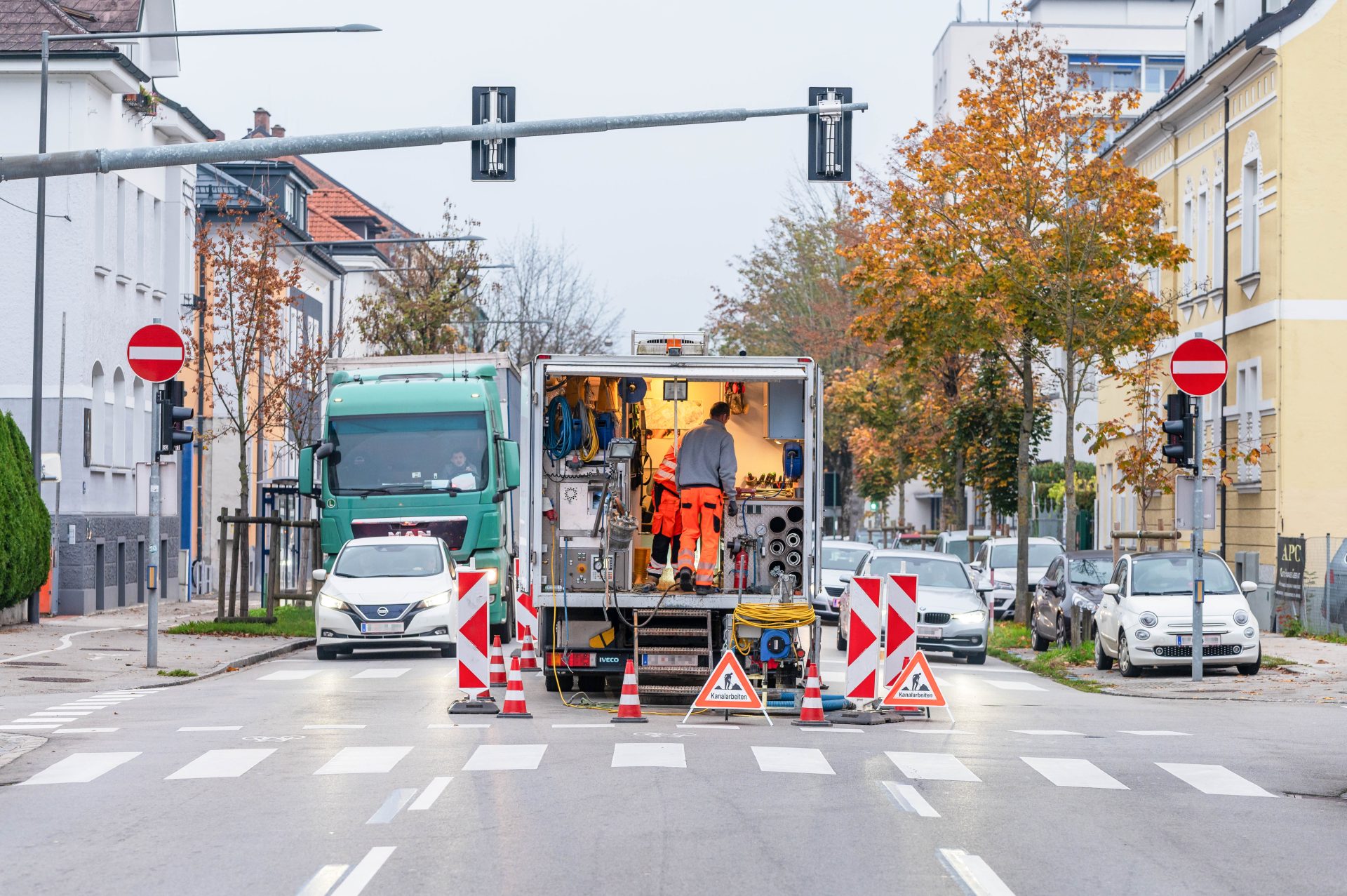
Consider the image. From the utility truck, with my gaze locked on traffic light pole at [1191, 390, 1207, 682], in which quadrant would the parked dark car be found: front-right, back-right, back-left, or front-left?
front-left

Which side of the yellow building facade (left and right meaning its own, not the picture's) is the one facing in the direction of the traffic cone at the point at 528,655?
front

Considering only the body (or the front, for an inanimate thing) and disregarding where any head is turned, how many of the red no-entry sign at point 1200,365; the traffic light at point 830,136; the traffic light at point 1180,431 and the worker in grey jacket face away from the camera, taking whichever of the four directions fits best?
2

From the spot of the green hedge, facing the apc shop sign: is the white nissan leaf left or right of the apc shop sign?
right

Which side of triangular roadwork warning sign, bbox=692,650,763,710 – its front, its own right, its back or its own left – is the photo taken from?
front

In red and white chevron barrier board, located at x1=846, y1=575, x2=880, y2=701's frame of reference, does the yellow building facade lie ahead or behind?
behind

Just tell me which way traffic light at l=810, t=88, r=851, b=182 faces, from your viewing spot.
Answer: facing away from the viewer

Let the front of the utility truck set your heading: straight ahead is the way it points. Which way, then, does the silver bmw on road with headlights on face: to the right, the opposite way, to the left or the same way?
the opposite way

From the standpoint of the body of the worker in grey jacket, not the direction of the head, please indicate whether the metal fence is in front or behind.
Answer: in front

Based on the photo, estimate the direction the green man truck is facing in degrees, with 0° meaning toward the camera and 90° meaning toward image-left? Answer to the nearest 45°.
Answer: approximately 0°

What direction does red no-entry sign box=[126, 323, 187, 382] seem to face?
toward the camera

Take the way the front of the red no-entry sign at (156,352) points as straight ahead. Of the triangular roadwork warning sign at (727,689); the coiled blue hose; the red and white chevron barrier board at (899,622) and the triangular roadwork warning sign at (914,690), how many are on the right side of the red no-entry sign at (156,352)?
0

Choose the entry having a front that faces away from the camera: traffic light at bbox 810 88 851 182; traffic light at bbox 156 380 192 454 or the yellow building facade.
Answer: traffic light at bbox 810 88 851 182

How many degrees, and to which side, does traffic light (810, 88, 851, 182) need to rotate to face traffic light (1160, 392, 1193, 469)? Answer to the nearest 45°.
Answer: approximately 45° to its right
